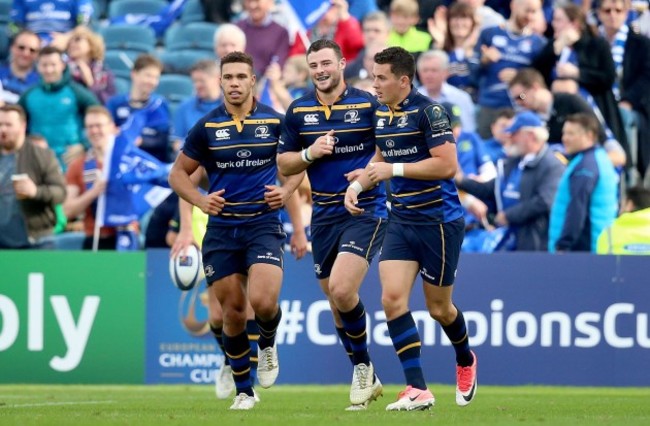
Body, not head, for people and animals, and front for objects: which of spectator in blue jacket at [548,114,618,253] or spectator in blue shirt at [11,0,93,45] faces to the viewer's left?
spectator in blue jacket at [548,114,618,253]

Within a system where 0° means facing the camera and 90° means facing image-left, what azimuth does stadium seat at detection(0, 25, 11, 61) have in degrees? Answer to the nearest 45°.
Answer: approximately 0°

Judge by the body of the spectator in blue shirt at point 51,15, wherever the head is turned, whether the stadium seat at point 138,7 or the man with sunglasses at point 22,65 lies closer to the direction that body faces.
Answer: the man with sunglasses

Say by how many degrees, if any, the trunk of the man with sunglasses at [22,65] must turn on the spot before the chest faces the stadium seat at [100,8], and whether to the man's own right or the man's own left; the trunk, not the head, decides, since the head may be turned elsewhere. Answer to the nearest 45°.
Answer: approximately 135° to the man's own left

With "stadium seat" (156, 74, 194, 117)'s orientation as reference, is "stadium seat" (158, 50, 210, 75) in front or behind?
behind

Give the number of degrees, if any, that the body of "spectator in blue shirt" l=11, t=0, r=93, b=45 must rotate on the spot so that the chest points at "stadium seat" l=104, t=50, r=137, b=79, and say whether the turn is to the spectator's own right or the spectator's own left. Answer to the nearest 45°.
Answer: approximately 90° to the spectator's own left

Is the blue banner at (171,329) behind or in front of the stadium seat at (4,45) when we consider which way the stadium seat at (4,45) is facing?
in front

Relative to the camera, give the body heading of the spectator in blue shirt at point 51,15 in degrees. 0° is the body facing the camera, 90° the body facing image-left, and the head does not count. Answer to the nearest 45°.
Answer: approximately 0°

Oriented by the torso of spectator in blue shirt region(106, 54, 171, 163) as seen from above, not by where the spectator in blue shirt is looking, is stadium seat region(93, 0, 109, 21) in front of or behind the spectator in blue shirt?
behind

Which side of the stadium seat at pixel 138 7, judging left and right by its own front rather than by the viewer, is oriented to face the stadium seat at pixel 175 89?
front
